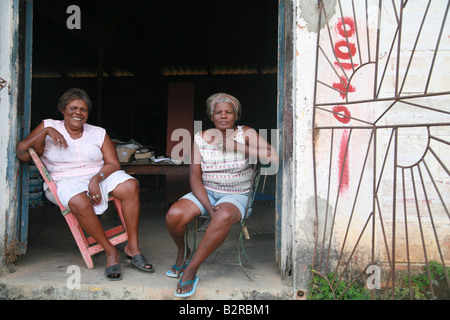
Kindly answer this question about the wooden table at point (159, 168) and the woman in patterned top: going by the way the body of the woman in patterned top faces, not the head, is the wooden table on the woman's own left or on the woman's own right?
on the woman's own right

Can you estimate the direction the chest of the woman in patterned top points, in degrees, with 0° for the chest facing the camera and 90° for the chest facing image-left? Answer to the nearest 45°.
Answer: approximately 45°
